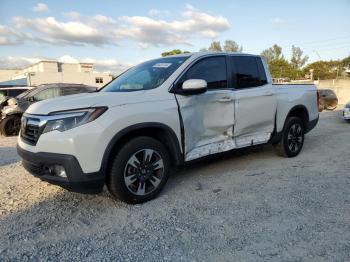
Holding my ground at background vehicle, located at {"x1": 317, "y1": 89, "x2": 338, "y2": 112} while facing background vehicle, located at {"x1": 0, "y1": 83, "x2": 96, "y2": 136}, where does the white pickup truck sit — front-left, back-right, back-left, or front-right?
front-left

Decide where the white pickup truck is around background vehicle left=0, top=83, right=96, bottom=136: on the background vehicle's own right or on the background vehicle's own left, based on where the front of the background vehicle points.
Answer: on the background vehicle's own left

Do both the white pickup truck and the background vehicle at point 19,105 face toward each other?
no

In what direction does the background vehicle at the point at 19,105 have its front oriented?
to the viewer's left

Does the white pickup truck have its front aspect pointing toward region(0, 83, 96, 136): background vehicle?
no

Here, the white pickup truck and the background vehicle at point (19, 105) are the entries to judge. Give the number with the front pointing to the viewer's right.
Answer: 0

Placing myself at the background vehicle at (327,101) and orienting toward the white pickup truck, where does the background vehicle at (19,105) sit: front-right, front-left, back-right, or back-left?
front-right

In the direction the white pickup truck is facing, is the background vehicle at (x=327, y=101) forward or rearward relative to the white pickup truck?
rearward

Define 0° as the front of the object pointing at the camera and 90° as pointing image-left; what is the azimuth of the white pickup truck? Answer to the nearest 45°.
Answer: approximately 45°

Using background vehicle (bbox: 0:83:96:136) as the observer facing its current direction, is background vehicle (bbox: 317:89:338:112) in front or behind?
behind
